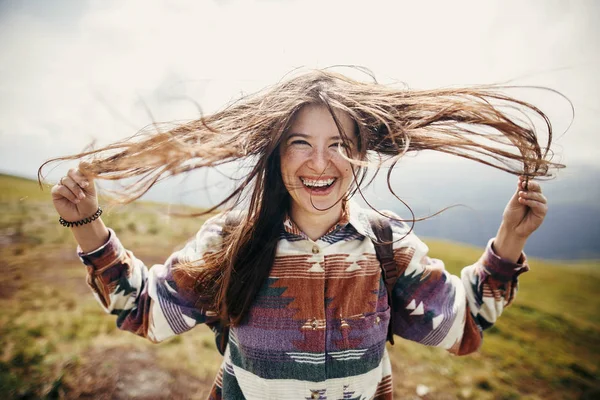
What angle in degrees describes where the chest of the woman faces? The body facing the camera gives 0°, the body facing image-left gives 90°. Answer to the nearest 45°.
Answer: approximately 0°
